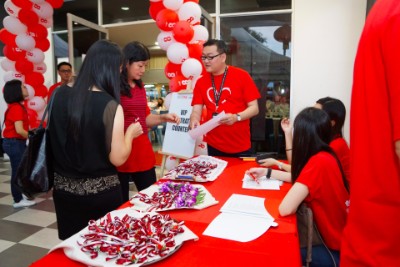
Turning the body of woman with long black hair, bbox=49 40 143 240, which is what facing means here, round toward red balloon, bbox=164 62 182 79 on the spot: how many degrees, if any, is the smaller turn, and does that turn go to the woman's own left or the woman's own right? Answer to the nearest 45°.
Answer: approximately 45° to the woman's own left

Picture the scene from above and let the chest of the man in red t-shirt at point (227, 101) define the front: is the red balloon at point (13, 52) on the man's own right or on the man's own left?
on the man's own right

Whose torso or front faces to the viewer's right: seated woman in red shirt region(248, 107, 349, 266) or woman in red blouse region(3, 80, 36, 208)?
the woman in red blouse

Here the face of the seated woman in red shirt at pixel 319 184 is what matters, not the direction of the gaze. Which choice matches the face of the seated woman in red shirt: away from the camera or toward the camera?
away from the camera

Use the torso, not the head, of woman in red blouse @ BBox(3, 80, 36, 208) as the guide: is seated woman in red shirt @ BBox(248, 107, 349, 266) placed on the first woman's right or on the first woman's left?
on the first woman's right

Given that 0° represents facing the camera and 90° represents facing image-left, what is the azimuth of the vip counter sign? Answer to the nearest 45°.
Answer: approximately 0°

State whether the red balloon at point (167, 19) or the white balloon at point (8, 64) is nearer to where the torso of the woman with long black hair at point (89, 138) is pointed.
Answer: the red balloon

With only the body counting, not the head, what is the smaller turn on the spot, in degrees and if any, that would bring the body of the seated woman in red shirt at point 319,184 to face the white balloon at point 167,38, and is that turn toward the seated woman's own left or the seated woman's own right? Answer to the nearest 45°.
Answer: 0° — they already face it

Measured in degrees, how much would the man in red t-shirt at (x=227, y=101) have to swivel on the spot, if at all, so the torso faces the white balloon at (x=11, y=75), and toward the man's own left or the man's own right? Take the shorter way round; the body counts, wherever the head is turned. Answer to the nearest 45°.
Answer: approximately 90° to the man's own right
